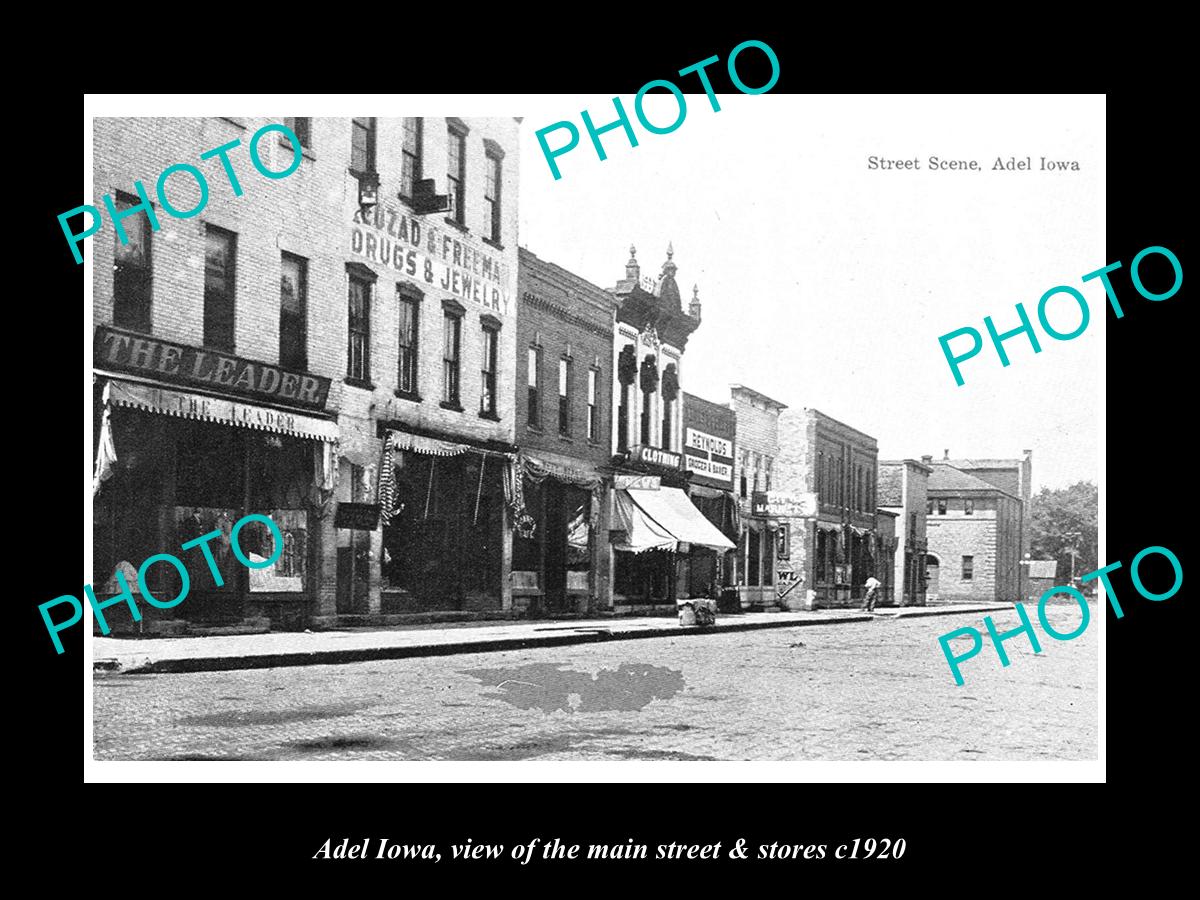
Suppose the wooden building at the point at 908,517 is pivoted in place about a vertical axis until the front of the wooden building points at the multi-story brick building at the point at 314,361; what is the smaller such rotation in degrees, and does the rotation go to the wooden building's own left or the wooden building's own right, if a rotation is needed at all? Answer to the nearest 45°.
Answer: approximately 90° to the wooden building's own right

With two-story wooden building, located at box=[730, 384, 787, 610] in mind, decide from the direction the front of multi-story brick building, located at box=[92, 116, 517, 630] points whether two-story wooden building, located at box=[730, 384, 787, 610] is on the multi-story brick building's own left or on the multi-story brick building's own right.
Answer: on the multi-story brick building's own left

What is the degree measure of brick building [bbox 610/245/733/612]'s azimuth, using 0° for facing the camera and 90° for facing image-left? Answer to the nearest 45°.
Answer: approximately 315°

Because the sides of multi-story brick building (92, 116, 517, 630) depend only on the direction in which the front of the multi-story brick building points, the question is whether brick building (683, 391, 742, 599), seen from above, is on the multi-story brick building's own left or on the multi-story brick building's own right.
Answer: on the multi-story brick building's own left
